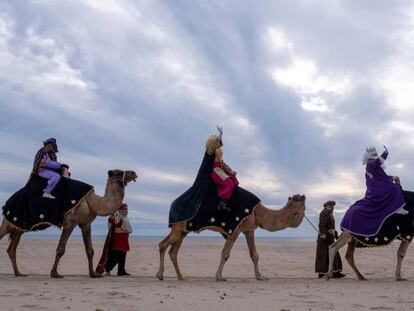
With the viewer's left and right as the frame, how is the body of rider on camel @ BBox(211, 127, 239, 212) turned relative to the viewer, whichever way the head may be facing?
facing to the right of the viewer

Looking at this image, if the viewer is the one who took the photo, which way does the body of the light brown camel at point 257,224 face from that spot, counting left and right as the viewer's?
facing to the right of the viewer

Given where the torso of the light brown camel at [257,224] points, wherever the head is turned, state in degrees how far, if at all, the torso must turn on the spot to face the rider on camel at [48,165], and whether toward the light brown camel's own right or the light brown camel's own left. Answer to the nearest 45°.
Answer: approximately 180°

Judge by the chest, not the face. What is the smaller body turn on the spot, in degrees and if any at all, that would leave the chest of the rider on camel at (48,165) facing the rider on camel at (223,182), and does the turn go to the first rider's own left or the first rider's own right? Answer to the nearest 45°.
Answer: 0° — they already face them

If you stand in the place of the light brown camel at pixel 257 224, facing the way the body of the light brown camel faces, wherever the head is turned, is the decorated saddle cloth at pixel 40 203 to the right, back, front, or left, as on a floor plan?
back

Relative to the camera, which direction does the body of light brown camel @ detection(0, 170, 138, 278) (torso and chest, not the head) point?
to the viewer's right

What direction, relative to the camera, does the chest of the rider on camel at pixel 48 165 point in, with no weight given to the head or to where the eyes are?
to the viewer's right

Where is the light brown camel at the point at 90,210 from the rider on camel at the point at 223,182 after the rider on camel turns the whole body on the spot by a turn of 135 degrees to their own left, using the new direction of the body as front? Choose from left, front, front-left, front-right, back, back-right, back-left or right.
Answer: front-left
